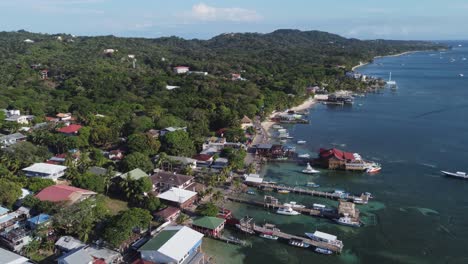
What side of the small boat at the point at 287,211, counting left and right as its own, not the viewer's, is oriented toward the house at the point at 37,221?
back

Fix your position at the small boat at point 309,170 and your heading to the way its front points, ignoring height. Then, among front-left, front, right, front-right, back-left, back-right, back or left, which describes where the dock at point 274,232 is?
right

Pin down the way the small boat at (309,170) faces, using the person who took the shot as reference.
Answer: facing to the right of the viewer

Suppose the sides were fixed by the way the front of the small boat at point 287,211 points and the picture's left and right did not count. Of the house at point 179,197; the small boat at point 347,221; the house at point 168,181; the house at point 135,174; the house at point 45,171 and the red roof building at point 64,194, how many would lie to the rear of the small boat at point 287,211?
5

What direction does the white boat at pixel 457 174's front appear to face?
to the viewer's left

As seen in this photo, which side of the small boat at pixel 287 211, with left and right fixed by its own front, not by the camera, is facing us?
right

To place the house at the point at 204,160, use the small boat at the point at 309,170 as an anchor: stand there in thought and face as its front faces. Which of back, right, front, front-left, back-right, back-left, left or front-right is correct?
back

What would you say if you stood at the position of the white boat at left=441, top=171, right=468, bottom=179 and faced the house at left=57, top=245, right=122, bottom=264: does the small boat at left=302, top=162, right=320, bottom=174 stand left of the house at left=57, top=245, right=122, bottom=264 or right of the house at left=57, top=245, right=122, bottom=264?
right

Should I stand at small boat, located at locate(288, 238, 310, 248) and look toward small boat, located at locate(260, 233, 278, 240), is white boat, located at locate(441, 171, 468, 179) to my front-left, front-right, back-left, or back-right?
back-right

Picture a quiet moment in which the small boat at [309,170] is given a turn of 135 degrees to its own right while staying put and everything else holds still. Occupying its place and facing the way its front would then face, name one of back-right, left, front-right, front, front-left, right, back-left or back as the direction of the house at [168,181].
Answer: front
